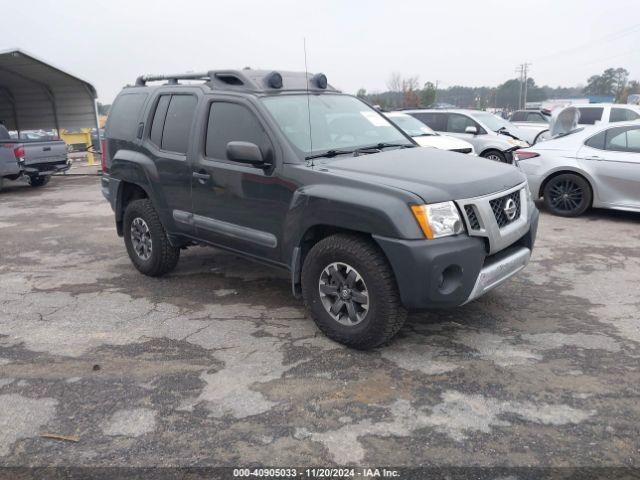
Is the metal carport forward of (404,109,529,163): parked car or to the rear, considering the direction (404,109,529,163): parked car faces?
to the rear

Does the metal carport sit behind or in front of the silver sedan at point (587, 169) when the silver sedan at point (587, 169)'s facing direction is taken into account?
behind

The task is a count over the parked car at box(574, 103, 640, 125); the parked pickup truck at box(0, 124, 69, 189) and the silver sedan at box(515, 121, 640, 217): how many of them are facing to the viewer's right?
1

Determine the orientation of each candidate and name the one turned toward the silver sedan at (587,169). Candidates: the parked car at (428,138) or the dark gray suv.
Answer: the parked car

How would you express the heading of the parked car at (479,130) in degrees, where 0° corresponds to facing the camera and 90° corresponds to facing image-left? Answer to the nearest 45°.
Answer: approximately 315°

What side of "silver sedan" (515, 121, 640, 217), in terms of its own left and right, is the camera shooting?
right

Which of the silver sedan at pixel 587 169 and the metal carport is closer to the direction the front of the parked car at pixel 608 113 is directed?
the metal carport

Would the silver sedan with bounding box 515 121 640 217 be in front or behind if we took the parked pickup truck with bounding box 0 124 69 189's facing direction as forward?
behind

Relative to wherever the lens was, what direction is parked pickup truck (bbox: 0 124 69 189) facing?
facing away from the viewer and to the left of the viewer

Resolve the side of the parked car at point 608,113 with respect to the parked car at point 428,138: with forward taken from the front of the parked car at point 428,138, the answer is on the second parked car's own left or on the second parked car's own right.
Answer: on the second parked car's own left

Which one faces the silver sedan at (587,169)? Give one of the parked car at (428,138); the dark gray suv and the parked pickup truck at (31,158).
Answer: the parked car at (428,138)

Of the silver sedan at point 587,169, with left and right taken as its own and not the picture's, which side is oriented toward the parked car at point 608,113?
left
